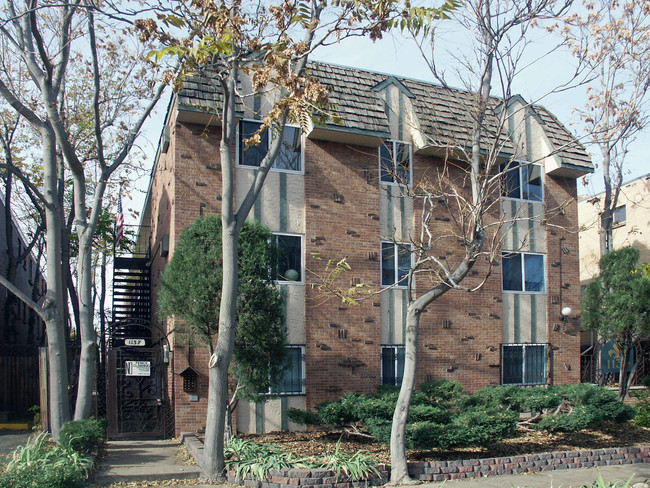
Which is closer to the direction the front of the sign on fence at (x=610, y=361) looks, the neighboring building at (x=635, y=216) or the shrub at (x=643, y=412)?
the shrub

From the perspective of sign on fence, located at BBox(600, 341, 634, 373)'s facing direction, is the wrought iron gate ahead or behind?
ahead

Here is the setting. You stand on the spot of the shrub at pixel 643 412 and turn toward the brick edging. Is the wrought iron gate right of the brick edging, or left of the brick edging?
right

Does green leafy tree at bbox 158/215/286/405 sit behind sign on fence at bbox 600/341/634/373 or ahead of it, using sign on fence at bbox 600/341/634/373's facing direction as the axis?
ahead

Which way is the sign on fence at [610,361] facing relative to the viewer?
toward the camera

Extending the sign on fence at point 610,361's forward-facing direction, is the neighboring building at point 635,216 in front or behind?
behind

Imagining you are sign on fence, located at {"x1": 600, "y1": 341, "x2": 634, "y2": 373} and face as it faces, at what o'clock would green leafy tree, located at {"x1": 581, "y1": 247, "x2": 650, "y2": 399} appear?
The green leafy tree is roughly at 12 o'clock from the sign on fence.

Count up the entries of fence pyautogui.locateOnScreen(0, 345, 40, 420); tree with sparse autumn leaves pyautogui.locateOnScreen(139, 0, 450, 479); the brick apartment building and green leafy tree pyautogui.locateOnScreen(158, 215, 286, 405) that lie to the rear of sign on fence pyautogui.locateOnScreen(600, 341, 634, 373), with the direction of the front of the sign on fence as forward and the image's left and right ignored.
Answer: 0

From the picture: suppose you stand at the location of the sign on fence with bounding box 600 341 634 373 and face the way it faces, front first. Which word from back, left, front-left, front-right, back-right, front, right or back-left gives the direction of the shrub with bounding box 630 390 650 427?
front
